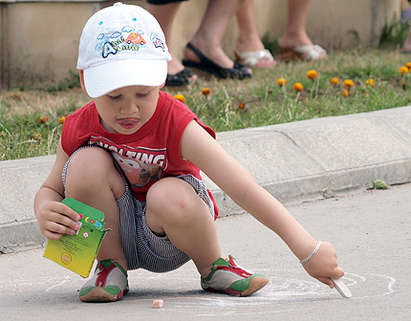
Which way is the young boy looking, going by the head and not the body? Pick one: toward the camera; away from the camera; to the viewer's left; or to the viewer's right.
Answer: toward the camera

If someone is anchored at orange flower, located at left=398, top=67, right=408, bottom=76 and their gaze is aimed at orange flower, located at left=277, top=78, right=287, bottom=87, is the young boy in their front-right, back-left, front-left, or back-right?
front-left

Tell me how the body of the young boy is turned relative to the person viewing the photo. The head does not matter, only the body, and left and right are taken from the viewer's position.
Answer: facing the viewer

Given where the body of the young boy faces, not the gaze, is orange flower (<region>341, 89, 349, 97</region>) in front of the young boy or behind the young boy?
behind

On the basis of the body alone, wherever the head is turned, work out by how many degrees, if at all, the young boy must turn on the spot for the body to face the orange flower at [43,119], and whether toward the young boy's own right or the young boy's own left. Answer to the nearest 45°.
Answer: approximately 180°

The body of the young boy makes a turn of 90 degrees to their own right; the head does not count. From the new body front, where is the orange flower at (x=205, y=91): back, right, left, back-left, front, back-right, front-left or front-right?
right

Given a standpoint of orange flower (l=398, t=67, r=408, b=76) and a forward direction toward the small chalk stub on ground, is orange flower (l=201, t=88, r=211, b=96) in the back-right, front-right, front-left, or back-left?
front-right

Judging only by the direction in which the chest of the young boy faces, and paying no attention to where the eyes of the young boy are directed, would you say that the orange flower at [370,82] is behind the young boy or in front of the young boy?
behind

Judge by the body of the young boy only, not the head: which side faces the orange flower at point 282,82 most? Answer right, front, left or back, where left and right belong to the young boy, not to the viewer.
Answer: back

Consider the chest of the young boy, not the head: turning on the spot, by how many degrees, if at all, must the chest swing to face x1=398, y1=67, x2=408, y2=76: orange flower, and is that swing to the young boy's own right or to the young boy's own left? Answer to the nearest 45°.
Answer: approximately 135° to the young boy's own left
